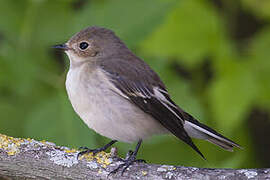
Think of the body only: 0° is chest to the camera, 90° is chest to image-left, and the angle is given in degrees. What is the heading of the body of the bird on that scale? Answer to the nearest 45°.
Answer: approximately 90°
